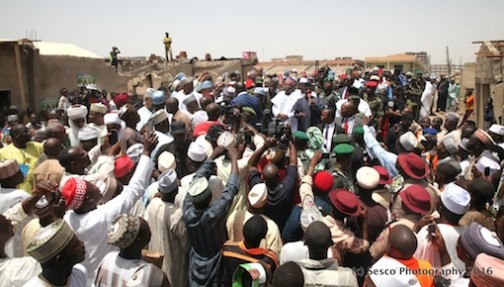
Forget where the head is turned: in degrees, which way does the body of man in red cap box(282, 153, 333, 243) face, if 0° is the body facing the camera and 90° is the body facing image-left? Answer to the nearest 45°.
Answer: approximately 180°

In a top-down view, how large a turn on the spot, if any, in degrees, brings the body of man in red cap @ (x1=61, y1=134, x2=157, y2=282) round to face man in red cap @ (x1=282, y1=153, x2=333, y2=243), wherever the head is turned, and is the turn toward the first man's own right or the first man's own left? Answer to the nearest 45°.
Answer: approximately 45° to the first man's own right

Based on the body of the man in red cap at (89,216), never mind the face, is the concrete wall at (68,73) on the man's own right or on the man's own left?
on the man's own left

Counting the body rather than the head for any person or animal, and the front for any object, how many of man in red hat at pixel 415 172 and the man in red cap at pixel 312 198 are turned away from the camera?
2

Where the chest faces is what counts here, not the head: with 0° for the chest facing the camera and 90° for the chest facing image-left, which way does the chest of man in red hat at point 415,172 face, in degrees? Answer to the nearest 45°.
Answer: approximately 180°

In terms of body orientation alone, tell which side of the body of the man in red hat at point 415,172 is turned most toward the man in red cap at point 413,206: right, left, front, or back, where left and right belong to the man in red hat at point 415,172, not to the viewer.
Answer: back

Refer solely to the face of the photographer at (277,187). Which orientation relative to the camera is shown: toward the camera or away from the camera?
away from the camera

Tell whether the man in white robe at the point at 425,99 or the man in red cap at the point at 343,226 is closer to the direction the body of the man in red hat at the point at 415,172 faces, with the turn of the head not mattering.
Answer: the man in white robe

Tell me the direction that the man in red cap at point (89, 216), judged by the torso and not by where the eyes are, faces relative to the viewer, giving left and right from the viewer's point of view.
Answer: facing away from the viewer and to the right of the viewer
